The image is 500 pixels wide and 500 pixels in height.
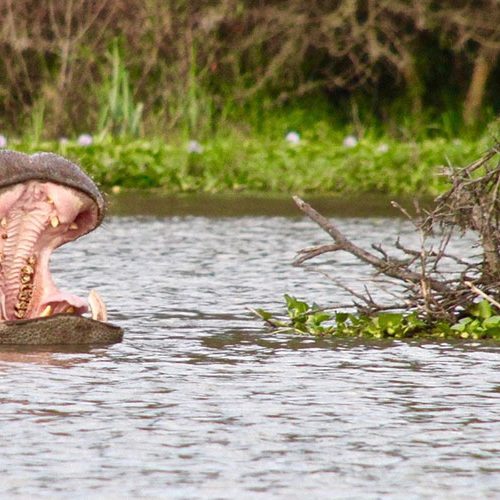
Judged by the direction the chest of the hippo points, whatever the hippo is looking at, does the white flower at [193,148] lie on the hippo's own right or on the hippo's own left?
on the hippo's own left

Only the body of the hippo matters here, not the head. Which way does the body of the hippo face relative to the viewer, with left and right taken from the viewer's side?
facing the viewer and to the right of the viewer
